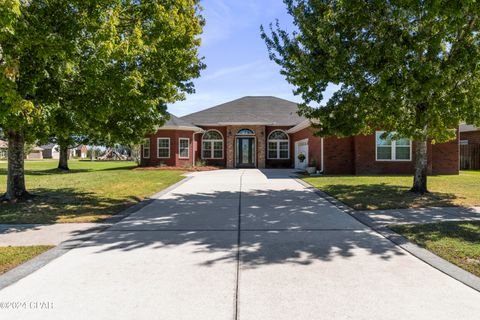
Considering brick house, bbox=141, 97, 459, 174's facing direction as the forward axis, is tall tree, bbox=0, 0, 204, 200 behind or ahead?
ahead

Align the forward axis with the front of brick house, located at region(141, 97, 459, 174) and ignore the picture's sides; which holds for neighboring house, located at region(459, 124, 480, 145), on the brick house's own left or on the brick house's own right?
on the brick house's own left

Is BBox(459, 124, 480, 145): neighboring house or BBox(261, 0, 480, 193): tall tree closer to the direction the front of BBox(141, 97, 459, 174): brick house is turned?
the tall tree

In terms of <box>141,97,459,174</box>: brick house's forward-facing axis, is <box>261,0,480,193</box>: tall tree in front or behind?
in front

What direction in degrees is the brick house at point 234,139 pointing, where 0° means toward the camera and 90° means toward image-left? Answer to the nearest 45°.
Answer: approximately 0°

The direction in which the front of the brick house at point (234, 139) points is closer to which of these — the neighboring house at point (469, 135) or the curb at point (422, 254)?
the curb

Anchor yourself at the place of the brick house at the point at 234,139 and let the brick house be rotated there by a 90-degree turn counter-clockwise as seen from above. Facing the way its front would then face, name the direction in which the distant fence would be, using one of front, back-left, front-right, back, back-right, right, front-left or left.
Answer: front

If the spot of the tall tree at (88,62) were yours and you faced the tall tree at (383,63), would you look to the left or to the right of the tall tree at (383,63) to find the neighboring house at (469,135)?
left

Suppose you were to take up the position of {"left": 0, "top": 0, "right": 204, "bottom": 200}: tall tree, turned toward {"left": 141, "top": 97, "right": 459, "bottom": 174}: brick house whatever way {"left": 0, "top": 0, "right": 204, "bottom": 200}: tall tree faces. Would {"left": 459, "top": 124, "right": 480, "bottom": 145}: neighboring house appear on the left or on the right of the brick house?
right

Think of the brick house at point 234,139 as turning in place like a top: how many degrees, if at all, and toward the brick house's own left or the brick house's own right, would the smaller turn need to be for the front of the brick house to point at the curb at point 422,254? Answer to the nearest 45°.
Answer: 0° — it already faces it
